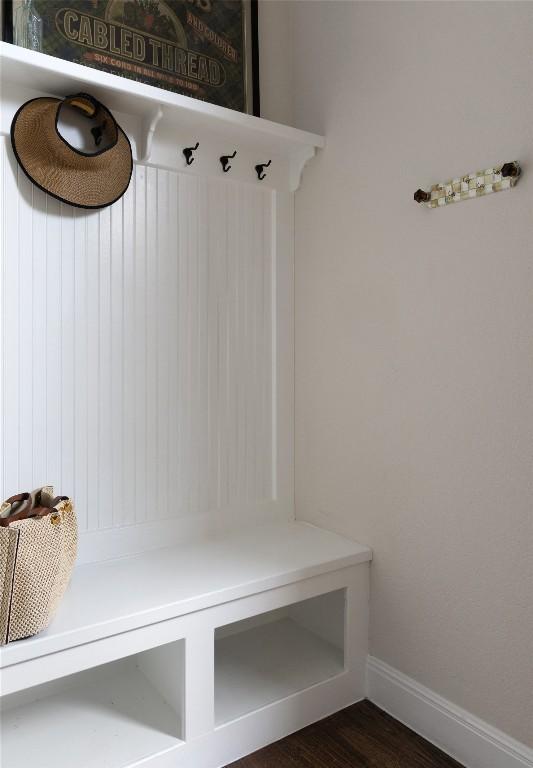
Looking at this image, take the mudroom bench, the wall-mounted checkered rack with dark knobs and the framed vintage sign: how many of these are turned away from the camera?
0

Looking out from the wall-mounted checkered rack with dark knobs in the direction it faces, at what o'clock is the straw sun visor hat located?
The straw sun visor hat is roughly at 1 o'clock from the wall-mounted checkered rack with dark knobs.

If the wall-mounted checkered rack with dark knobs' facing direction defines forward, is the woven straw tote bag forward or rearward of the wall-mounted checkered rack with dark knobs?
forward

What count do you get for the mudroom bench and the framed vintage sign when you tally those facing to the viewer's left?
0

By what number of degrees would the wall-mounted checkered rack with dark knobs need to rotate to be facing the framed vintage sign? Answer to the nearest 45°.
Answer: approximately 45° to its right
